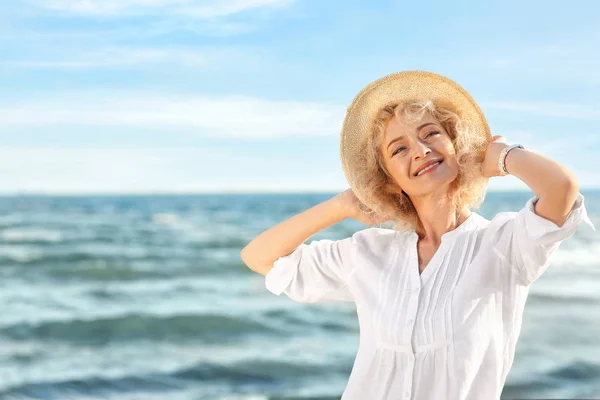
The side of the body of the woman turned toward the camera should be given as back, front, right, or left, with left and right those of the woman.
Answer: front

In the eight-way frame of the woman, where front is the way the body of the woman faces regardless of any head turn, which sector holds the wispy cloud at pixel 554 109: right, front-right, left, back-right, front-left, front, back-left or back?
back

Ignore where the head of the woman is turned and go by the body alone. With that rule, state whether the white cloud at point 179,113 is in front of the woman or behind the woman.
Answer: behind

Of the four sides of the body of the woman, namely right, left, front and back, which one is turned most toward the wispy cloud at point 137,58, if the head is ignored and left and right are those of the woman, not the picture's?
back
